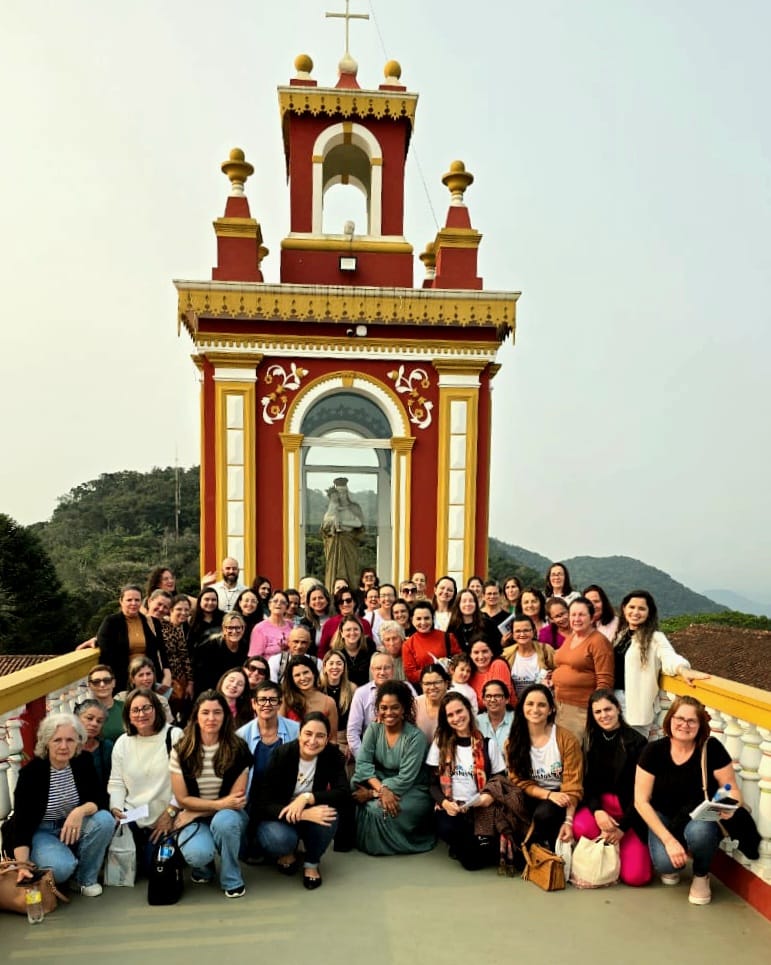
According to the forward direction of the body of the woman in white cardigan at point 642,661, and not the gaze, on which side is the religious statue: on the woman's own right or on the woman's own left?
on the woman's own right

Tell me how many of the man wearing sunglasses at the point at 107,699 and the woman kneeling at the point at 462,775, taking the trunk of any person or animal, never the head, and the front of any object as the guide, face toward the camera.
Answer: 2

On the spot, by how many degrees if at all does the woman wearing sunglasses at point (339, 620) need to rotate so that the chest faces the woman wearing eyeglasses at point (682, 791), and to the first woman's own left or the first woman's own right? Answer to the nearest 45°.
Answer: approximately 45° to the first woman's own left

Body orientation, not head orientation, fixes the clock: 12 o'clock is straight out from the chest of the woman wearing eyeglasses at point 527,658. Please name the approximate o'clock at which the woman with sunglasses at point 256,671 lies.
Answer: The woman with sunglasses is roughly at 2 o'clock from the woman wearing eyeglasses.

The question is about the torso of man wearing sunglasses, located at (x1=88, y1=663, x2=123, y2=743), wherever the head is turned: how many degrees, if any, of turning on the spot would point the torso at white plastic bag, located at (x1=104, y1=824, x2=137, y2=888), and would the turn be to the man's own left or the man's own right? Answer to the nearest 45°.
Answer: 0° — they already face it

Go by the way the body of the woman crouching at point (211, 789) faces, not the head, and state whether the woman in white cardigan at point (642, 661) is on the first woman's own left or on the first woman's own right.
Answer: on the first woman's own left

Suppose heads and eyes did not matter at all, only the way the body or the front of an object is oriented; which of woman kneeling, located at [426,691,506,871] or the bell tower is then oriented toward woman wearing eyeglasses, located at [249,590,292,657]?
the bell tower

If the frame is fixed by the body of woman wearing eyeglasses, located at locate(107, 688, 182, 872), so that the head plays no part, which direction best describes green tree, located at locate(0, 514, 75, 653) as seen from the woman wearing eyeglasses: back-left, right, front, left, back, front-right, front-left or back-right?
back

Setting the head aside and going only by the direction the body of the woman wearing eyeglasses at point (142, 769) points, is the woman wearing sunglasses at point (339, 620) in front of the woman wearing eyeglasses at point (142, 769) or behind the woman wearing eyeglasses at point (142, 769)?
behind

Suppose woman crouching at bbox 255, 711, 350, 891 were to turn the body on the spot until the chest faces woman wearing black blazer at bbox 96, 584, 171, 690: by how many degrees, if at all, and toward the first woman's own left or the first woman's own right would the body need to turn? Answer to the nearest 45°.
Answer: approximately 135° to the first woman's own right

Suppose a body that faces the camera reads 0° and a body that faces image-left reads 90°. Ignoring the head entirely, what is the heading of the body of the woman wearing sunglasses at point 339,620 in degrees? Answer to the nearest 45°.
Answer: approximately 0°
